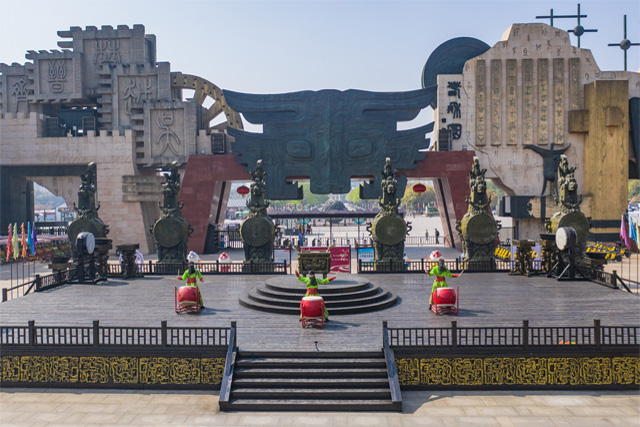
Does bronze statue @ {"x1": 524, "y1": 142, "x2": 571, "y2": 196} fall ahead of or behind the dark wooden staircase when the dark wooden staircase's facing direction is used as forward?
behind

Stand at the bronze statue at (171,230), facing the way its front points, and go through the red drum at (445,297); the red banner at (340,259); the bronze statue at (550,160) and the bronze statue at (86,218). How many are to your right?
1

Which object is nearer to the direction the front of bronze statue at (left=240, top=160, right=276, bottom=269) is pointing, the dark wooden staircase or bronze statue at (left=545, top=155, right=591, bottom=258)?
the dark wooden staircase

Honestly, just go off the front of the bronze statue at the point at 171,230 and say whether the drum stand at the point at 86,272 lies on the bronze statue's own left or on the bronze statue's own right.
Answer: on the bronze statue's own right

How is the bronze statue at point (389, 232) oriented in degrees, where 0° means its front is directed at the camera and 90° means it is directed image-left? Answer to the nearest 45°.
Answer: approximately 0°

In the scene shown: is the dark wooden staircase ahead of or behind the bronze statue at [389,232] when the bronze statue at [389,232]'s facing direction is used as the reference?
ahead

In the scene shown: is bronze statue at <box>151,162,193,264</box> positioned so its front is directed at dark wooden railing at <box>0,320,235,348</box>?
yes

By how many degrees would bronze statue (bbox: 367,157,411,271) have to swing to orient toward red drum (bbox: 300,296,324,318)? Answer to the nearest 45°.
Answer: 0° — it already faces it

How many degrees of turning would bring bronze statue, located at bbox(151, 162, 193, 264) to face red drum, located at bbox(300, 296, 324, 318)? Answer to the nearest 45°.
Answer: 0° — it already faces it

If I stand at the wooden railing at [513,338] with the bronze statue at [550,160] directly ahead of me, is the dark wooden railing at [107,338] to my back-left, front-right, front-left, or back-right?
back-left

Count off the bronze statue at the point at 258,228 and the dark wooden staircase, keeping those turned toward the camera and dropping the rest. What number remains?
2

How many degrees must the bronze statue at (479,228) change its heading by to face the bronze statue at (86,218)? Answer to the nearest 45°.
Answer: approximately 90° to its right

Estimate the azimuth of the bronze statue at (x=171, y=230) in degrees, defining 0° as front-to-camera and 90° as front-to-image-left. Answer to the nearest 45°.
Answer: approximately 0°

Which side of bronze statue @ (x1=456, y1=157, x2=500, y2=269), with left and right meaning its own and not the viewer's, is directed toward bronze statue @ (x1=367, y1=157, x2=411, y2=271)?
right
